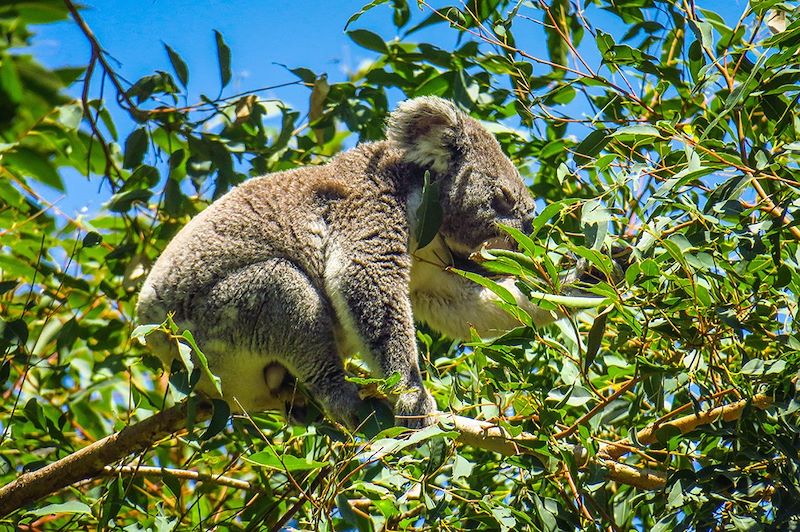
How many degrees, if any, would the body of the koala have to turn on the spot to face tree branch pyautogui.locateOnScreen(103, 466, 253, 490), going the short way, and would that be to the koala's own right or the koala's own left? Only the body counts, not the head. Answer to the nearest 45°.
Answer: approximately 135° to the koala's own right

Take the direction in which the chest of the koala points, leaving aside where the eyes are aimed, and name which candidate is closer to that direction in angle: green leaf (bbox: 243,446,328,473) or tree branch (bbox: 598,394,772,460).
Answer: the tree branch

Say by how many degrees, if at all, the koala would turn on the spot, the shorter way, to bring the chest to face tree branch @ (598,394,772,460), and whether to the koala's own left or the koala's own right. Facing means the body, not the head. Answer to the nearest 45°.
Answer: approximately 45° to the koala's own right

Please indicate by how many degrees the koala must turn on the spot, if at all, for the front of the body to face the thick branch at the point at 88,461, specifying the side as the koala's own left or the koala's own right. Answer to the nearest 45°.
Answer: approximately 135° to the koala's own right

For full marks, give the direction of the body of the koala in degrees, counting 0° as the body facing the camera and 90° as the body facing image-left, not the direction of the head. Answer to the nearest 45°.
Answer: approximately 270°

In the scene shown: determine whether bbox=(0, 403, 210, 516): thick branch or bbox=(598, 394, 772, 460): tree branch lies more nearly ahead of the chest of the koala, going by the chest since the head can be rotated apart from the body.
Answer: the tree branch
